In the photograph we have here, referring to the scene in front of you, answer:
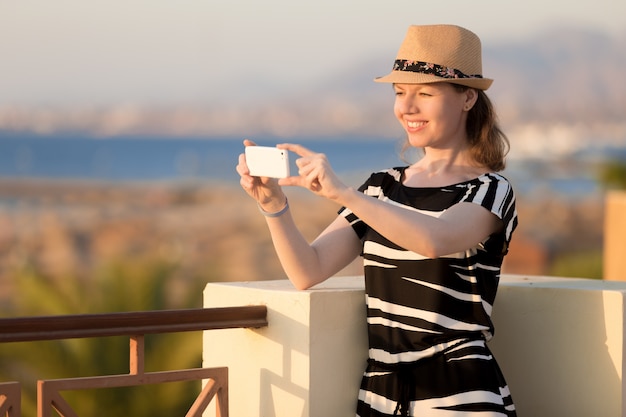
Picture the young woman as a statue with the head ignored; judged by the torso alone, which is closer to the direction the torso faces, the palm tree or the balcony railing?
the balcony railing

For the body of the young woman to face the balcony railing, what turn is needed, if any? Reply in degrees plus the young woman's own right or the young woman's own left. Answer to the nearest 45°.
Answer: approximately 45° to the young woman's own right

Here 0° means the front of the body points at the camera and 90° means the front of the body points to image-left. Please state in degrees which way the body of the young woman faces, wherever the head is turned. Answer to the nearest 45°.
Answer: approximately 45°

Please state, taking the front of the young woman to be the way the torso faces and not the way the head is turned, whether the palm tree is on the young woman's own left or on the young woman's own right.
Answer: on the young woman's own right
